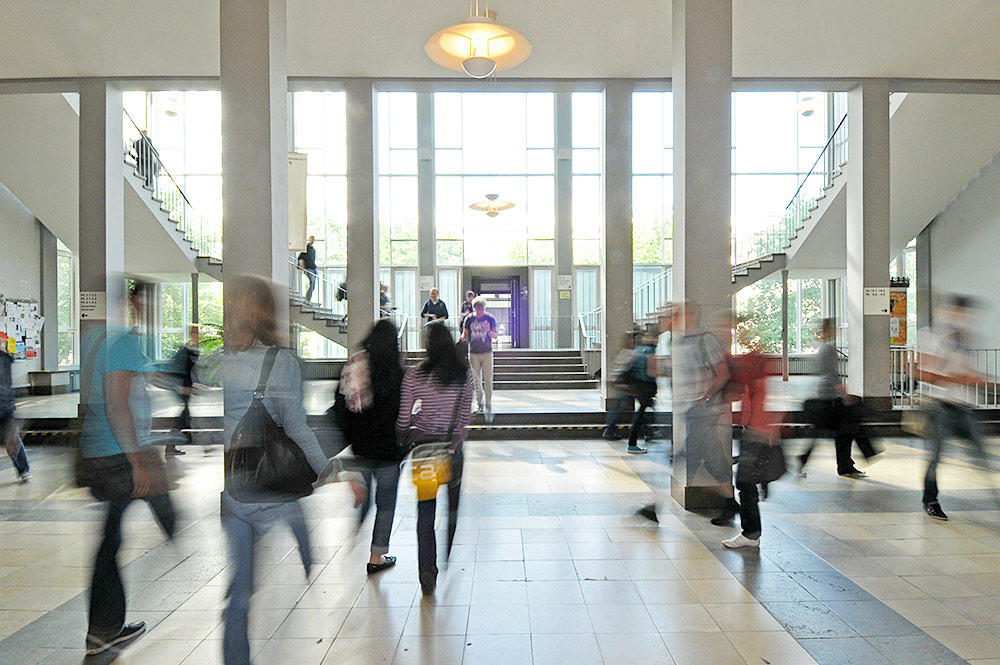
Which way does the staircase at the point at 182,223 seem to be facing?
to the viewer's right

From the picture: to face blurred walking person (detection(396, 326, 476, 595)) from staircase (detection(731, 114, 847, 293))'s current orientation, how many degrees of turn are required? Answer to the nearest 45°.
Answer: approximately 90° to its left

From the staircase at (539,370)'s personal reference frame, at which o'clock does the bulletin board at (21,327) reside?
The bulletin board is roughly at 3 o'clock from the staircase.

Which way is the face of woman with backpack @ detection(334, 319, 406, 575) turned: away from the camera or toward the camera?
away from the camera

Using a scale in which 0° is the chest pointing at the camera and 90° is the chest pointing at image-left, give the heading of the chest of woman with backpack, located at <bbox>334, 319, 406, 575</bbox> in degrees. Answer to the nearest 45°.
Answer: approximately 225°

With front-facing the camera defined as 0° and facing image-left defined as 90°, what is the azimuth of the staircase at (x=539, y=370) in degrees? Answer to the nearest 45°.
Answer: approximately 0°
